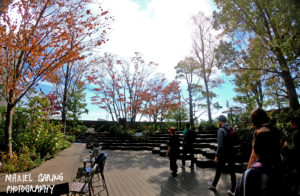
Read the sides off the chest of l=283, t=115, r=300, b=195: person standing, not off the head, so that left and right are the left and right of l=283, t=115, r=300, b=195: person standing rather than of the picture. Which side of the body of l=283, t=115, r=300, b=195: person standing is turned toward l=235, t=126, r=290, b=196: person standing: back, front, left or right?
left

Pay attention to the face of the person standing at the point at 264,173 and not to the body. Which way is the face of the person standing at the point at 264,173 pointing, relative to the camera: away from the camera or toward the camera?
away from the camera
